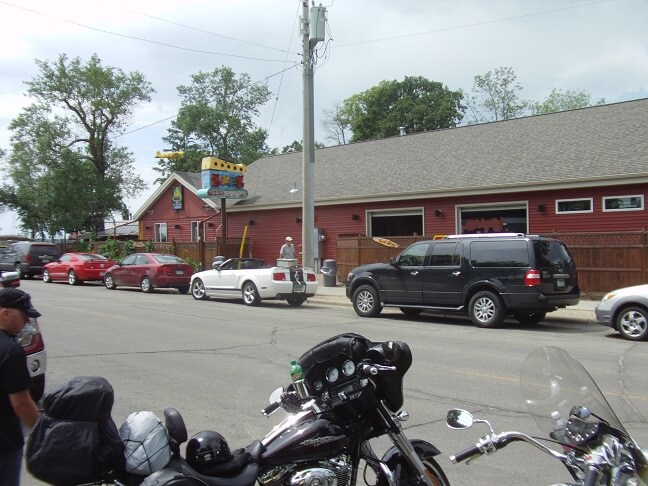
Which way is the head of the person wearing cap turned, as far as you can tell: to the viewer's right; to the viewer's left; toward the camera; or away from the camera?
to the viewer's right

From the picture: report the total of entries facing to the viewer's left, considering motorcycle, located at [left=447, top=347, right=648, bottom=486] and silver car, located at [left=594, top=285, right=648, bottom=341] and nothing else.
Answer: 1

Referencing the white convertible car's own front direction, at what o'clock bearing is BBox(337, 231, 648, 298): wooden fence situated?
The wooden fence is roughly at 5 o'clock from the white convertible car.

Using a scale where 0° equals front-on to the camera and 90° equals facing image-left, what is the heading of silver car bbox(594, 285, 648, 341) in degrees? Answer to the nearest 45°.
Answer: approximately 90°

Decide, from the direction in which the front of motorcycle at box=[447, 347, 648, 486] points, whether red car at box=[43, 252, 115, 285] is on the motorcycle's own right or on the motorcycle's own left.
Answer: on the motorcycle's own left

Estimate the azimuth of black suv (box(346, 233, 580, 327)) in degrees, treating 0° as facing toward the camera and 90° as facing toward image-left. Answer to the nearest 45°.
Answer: approximately 135°

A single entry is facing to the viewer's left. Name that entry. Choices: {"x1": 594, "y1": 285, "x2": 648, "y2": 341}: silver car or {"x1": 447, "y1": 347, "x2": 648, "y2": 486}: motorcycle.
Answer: the silver car

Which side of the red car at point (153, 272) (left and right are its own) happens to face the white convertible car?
back

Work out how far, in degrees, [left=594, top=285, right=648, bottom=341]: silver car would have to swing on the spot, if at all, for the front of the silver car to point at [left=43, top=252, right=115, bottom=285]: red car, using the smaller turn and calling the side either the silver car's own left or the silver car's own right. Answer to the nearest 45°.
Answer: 0° — it already faces it

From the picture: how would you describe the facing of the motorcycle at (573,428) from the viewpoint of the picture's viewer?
facing away from the viewer and to the right of the viewer

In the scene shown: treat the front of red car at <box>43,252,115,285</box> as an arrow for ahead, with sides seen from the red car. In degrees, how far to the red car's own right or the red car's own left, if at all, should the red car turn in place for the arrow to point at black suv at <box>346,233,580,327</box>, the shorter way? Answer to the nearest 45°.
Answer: approximately 180°

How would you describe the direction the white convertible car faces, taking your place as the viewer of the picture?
facing away from the viewer and to the left of the viewer

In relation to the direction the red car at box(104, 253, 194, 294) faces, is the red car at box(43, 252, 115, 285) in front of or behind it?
in front

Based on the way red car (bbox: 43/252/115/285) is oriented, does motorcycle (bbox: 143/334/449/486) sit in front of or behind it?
behind

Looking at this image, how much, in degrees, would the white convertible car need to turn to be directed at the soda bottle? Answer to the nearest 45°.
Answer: approximately 135° to its left

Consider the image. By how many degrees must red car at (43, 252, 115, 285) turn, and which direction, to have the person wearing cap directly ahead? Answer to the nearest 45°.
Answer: approximately 135° to its left

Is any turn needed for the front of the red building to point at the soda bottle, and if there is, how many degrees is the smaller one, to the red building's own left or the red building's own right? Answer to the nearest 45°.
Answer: approximately 45° to the red building's own left

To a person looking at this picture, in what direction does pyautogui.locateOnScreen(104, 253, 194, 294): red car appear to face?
facing away from the viewer and to the left of the viewer
